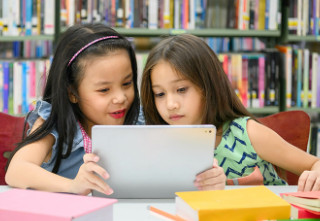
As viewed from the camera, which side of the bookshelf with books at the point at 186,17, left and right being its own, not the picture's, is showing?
front

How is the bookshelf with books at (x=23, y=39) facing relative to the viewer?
toward the camera

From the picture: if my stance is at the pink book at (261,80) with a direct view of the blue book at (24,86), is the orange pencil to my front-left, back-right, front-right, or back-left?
front-left

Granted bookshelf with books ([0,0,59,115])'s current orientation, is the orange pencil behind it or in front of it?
in front

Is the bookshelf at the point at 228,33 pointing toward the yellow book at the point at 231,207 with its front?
yes

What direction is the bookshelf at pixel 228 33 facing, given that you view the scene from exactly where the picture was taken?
facing the viewer

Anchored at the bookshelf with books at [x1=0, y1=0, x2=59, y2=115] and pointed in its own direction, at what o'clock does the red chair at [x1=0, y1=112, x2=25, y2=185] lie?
The red chair is roughly at 12 o'clock from the bookshelf with books.

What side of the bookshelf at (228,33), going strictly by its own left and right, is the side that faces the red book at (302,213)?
front

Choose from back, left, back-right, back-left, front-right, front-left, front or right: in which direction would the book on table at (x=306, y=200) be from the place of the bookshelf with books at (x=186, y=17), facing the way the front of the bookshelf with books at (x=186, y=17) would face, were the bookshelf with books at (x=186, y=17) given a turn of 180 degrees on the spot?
back

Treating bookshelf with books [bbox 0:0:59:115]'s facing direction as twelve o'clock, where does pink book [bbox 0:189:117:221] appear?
The pink book is roughly at 12 o'clock from the bookshelf with books.

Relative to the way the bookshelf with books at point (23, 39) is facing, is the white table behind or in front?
in front

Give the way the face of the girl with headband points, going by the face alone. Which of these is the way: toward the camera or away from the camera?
toward the camera

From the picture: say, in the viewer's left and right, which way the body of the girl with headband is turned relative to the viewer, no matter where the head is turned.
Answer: facing the viewer and to the right of the viewer

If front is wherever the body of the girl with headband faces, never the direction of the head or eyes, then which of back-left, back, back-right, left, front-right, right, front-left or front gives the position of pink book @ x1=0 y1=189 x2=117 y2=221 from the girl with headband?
front-right
